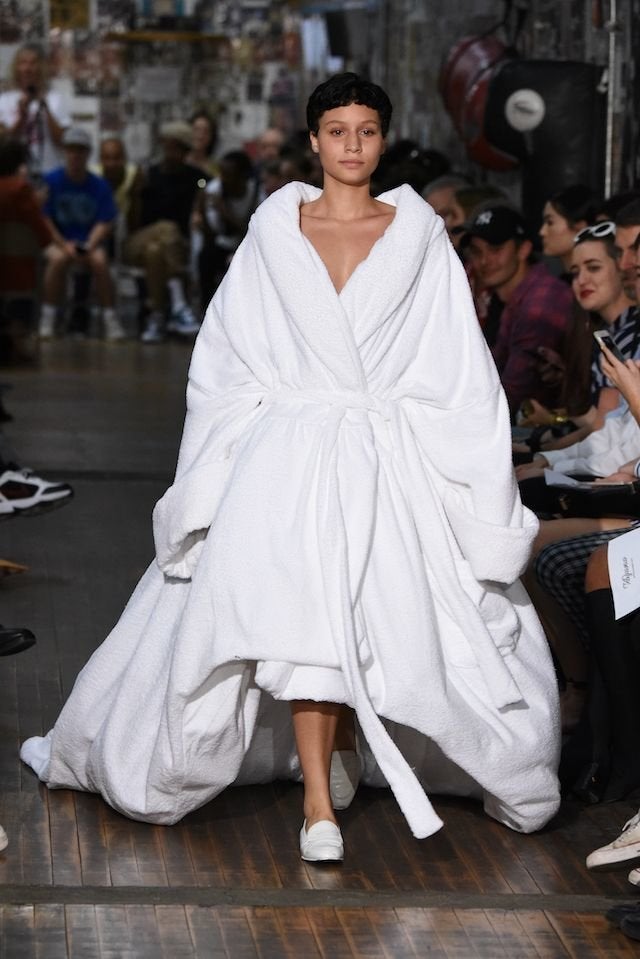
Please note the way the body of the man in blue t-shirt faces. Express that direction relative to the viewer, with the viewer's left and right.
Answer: facing the viewer

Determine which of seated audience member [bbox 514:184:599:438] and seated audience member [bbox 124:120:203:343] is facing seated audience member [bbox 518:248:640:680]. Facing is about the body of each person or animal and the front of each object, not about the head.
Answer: seated audience member [bbox 124:120:203:343]

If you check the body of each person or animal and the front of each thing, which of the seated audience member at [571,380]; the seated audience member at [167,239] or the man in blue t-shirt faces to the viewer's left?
the seated audience member at [571,380]

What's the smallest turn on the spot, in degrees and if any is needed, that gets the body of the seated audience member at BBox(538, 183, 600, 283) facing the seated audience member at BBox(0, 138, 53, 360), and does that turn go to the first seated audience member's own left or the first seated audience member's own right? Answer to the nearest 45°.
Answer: approximately 45° to the first seated audience member's own right

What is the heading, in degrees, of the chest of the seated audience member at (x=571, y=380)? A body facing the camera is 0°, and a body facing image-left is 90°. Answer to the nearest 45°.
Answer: approximately 90°

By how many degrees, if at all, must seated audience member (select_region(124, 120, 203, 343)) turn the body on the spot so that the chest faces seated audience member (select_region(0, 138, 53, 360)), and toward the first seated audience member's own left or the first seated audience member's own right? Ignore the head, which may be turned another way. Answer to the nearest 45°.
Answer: approximately 45° to the first seated audience member's own right

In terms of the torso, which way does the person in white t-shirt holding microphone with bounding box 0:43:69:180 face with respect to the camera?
toward the camera

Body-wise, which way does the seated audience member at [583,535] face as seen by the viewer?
to the viewer's left

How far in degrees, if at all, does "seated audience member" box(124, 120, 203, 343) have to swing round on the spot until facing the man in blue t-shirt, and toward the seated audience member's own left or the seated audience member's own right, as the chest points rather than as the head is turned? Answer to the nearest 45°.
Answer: approximately 90° to the seated audience member's own right
